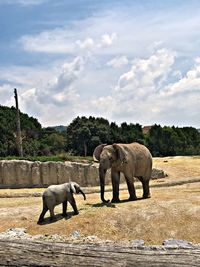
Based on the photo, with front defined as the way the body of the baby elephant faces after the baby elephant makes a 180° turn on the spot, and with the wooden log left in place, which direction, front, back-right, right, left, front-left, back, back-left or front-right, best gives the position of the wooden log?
front-left

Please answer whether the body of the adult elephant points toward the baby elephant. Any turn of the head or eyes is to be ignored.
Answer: yes

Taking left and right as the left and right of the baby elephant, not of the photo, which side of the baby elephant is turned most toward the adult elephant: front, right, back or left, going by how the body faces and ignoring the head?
front

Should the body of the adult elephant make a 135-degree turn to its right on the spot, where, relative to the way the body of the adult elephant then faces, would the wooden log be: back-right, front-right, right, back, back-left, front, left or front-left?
back

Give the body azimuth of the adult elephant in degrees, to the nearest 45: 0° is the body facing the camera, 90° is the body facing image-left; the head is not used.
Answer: approximately 45°

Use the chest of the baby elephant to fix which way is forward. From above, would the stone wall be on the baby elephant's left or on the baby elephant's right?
on the baby elephant's left

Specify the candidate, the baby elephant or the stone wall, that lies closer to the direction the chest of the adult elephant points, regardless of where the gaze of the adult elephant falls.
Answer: the baby elephant

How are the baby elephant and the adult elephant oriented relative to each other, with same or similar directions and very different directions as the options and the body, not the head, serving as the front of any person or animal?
very different directions

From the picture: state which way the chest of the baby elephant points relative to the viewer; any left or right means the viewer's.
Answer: facing away from the viewer and to the right of the viewer
